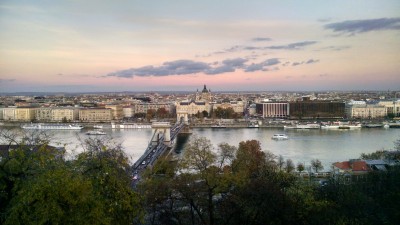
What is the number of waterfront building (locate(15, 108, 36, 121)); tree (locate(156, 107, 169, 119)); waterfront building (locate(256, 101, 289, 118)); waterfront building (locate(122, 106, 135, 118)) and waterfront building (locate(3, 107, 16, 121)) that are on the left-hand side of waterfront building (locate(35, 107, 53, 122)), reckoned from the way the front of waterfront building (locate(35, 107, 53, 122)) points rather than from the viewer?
3

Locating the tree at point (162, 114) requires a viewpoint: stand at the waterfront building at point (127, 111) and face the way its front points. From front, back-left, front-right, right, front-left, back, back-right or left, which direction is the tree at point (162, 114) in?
front-left

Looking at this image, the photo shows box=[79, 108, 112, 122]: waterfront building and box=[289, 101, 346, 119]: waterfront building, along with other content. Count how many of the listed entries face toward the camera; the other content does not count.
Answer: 2

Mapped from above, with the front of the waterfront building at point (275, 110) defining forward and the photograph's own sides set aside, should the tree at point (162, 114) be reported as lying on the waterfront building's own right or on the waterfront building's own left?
on the waterfront building's own right

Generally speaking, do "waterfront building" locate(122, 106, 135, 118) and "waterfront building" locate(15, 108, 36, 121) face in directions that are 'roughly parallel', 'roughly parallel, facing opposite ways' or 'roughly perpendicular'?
roughly parallel

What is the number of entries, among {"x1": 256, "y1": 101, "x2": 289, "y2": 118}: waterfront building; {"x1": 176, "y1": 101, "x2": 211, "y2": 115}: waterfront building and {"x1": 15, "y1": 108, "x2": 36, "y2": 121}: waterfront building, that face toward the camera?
3

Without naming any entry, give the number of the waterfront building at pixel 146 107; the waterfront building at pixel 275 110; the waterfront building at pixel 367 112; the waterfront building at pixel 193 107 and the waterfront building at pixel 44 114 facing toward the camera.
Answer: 5

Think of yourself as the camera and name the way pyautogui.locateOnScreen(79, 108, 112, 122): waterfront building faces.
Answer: facing the viewer

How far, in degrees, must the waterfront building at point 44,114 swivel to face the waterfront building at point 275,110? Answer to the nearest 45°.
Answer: approximately 90° to its left

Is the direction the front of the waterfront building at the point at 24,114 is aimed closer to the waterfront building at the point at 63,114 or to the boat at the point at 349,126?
the boat

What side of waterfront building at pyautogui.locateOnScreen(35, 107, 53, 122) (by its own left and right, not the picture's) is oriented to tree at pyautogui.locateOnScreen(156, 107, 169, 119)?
left

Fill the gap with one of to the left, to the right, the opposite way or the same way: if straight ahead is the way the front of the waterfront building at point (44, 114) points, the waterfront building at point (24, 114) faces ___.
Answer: the same way

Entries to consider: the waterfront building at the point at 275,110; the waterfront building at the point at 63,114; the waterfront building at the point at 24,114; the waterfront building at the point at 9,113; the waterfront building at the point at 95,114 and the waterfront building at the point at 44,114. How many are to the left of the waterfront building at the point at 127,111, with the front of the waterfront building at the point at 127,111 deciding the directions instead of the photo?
1

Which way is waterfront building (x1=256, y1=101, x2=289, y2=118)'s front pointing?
toward the camera

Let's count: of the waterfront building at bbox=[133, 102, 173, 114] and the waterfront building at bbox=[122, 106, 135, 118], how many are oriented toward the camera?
2

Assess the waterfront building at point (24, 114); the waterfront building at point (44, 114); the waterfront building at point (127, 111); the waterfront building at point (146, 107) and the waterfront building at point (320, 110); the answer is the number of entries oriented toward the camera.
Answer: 5

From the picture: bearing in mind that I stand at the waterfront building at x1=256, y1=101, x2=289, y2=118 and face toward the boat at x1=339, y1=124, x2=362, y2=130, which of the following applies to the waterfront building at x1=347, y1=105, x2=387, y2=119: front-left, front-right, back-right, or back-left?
front-left

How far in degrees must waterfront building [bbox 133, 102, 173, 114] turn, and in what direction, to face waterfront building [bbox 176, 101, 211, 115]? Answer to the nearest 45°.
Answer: approximately 45° to its left
